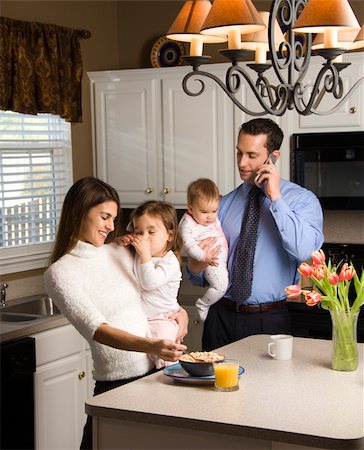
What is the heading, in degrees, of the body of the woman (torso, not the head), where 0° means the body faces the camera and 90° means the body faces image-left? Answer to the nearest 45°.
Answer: approximately 315°

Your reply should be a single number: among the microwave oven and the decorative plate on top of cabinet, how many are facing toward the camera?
2

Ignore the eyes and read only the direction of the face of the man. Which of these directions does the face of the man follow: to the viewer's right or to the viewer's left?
to the viewer's left

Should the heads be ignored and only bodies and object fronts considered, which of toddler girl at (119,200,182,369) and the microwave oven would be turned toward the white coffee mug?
the microwave oven

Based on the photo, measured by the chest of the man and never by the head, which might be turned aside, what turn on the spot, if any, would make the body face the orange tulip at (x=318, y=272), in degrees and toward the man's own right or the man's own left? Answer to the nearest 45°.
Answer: approximately 45° to the man's own left

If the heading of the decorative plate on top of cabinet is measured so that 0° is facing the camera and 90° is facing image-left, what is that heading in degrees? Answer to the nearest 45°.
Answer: approximately 0°

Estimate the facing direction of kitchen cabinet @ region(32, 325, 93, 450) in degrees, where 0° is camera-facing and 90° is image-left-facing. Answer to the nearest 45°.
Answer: approximately 315°

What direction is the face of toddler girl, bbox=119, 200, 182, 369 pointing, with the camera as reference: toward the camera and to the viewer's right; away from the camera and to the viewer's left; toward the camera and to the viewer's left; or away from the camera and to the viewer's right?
toward the camera and to the viewer's left

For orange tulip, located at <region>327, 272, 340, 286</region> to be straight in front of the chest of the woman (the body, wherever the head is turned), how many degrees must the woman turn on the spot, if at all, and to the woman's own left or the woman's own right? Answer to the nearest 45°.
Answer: approximately 45° to the woman's own left

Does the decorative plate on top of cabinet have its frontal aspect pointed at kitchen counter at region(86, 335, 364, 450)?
yes

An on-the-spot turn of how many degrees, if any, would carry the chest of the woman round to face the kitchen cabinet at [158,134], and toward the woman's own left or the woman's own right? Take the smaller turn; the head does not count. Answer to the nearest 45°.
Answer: approximately 135° to the woman's own left
